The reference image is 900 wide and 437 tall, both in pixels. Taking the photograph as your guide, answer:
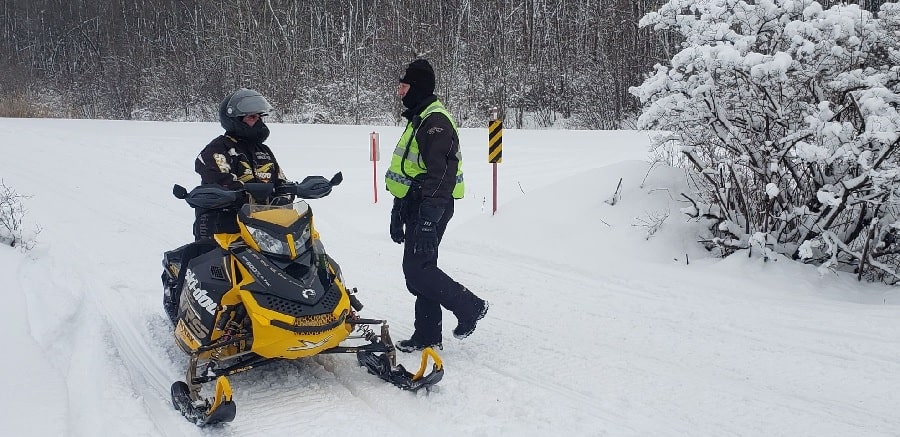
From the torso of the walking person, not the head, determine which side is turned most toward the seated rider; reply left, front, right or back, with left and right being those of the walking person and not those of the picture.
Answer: front

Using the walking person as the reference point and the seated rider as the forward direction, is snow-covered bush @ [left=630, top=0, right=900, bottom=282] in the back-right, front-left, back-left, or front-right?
back-right

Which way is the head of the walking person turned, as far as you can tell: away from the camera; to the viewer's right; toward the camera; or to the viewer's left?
to the viewer's left

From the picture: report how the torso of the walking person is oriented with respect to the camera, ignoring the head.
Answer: to the viewer's left

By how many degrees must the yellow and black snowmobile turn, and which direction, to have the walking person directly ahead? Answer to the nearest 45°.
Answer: approximately 90° to its left

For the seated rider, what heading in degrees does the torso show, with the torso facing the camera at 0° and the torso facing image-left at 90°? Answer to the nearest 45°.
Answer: approximately 315°

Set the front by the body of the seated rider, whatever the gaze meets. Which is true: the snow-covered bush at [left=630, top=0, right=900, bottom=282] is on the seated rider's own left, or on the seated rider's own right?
on the seated rider's own left

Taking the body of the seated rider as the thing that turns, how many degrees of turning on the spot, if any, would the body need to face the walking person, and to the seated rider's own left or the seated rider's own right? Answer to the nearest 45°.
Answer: approximately 45° to the seated rider's own left

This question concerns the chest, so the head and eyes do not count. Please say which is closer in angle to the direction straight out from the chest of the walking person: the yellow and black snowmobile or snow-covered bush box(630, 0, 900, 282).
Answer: the yellow and black snowmobile

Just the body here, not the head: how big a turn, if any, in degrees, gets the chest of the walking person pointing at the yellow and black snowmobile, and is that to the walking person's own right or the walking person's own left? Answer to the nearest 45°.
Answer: approximately 45° to the walking person's own left

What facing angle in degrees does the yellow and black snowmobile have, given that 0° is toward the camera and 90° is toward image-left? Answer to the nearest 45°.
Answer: approximately 315°

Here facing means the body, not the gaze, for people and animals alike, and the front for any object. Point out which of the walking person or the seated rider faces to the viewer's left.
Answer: the walking person
